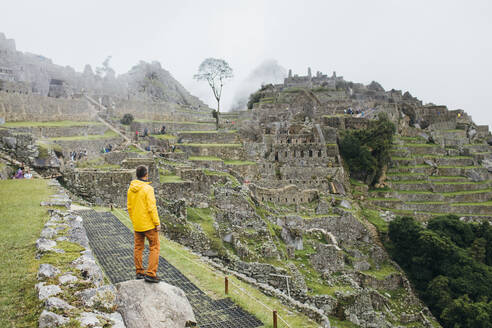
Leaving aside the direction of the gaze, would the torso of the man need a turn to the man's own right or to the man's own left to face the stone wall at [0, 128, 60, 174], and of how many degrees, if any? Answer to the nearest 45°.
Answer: approximately 45° to the man's own left

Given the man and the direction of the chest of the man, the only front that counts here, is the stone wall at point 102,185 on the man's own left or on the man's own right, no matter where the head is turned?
on the man's own left

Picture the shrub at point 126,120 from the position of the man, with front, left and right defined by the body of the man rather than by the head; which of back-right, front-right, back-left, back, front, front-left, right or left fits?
front-left

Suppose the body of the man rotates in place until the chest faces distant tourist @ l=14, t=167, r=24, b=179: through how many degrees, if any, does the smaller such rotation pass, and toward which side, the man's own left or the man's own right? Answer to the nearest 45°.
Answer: approximately 90° to the man's own left

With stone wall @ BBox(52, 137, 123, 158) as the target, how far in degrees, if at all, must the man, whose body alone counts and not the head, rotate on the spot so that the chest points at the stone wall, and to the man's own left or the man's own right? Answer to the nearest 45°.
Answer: approximately 45° to the man's own left

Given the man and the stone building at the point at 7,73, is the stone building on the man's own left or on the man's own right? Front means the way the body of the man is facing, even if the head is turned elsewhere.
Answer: on the man's own left

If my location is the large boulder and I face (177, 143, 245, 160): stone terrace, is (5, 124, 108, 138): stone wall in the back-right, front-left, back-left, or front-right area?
front-left

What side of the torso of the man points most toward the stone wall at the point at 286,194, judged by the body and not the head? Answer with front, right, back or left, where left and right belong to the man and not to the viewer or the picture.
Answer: front

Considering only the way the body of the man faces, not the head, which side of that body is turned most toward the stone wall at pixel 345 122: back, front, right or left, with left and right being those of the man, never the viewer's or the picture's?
front

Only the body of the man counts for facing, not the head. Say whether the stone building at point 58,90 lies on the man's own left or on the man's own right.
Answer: on the man's own left

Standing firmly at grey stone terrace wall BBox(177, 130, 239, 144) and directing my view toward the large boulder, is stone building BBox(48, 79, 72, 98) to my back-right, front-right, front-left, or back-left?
back-right

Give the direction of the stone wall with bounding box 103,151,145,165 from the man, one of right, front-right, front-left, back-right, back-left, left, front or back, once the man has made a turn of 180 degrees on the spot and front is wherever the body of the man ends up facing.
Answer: back-right

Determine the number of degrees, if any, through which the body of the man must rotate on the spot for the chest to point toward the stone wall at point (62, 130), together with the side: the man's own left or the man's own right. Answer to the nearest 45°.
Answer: approximately 45° to the man's own left

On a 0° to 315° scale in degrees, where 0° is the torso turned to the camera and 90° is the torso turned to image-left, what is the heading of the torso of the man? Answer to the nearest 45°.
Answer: approximately 225°
